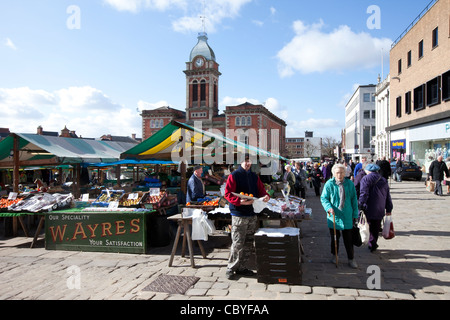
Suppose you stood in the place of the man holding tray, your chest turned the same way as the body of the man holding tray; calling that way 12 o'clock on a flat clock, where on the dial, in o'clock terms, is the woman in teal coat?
The woman in teal coat is roughly at 10 o'clock from the man holding tray.

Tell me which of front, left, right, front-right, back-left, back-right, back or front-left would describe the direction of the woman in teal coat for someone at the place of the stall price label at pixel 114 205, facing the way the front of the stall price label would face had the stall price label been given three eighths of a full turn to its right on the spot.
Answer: back

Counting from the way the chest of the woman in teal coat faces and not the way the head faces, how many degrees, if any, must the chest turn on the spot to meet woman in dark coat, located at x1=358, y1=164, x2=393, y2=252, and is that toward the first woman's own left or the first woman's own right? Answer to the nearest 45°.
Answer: approximately 135° to the first woman's own left

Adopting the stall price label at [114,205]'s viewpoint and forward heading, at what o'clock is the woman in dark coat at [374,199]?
The woman in dark coat is roughly at 10 o'clock from the stall price label.

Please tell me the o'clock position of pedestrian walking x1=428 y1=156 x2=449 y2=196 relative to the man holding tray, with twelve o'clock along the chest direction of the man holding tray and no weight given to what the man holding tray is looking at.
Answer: The pedestrian walking is roughly at 9 o'clock from the man holding tray.

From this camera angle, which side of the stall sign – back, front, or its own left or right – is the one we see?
front

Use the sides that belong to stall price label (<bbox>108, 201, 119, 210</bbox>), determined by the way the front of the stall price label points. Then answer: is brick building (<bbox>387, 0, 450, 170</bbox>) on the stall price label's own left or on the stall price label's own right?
on the stall price label's own left

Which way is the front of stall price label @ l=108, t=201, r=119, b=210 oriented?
toward the camera

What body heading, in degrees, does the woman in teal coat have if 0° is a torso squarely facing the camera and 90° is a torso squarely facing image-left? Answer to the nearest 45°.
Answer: approximately 0°

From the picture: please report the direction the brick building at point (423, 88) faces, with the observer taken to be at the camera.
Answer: facing the viewer and to the left of the viewer

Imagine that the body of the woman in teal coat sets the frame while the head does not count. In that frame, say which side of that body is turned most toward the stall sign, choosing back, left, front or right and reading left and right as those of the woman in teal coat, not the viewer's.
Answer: right
